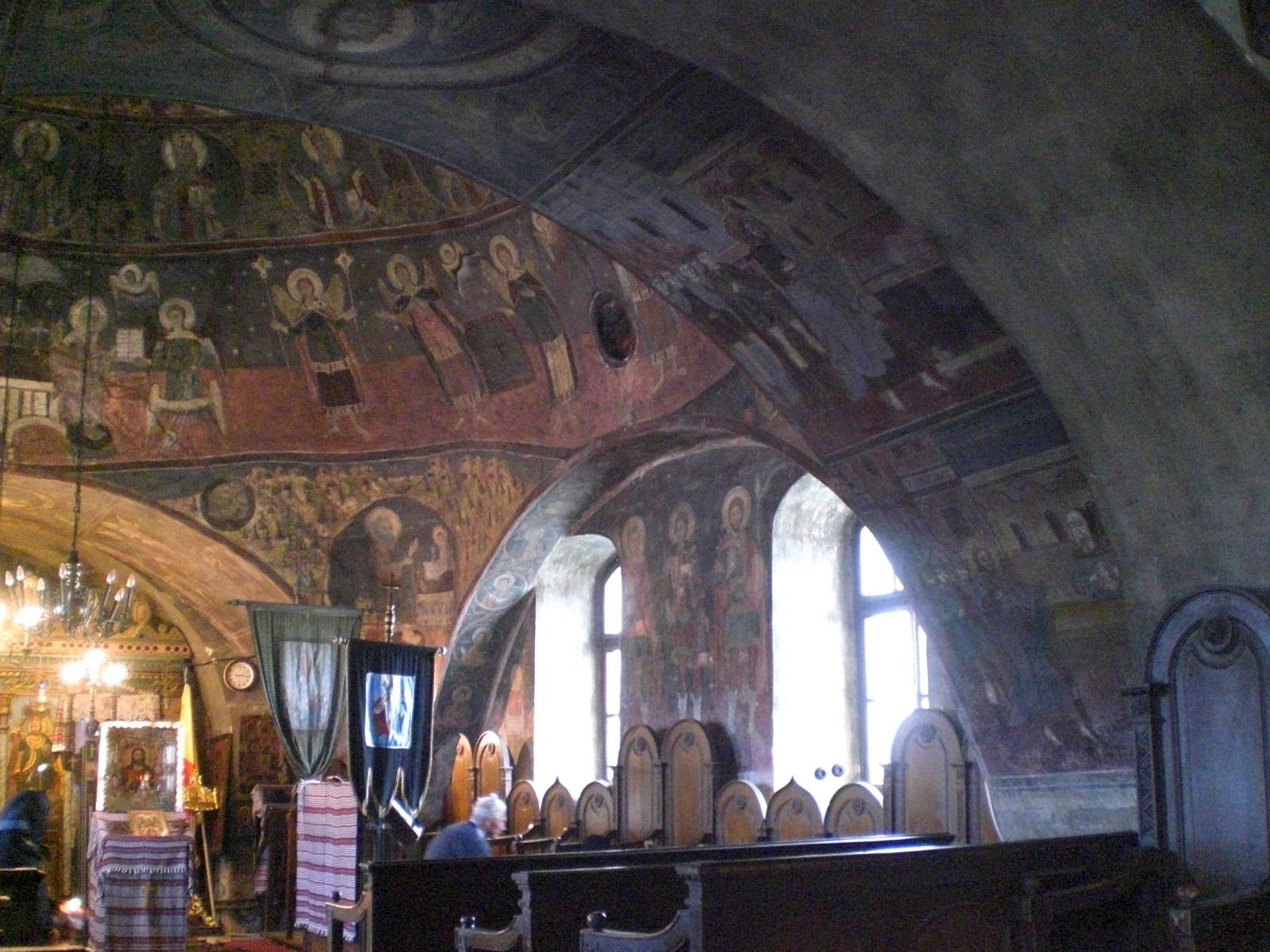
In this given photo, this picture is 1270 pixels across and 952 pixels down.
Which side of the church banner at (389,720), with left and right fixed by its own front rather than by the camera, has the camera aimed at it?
front

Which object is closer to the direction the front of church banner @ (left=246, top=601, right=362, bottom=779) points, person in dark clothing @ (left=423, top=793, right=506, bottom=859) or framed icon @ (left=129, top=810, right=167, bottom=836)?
the person in dark clothing

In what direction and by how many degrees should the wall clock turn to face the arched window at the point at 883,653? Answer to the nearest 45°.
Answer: approximately 45° to its left

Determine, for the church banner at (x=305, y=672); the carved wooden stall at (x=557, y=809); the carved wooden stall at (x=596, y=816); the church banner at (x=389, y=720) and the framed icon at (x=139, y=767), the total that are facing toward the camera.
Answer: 5

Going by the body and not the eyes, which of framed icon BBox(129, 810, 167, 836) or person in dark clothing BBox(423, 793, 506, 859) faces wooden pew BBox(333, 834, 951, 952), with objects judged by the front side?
the framed icon

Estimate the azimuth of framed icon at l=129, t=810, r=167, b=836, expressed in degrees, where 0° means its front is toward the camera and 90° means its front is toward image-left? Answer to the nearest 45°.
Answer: approximately 0°

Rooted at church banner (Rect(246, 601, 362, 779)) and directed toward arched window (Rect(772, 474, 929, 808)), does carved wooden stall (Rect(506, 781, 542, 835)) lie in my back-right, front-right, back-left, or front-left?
front-left

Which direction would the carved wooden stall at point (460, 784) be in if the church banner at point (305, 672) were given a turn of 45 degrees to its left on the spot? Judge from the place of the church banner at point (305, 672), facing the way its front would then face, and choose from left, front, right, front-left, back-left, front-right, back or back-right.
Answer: left

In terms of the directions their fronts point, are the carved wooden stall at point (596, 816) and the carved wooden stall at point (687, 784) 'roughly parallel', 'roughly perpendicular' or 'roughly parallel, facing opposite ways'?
roughly parallel

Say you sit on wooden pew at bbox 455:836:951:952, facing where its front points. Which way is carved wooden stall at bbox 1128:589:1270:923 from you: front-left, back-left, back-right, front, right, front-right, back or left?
back-right

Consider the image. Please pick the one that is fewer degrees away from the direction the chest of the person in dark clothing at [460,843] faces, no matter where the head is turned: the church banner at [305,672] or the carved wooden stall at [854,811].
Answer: the carved wooden stall

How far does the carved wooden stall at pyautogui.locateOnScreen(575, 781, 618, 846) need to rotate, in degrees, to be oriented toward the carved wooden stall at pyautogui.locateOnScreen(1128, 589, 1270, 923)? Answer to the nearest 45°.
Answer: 0° — it already faces it

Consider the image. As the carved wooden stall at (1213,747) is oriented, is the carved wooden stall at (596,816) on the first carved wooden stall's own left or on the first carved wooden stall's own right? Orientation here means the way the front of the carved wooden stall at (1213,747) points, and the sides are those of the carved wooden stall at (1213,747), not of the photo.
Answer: on the first carved wooden stall's own right

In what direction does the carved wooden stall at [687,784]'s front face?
toward the camera

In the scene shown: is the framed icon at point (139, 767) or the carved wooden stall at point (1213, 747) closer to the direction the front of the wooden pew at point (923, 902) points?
the framed icon

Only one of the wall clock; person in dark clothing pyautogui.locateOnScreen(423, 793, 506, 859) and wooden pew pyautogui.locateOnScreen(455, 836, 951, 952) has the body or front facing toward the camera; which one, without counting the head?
the wall clock

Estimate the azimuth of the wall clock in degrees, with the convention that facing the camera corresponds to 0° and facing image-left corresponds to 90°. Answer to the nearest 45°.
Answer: approximately 0°

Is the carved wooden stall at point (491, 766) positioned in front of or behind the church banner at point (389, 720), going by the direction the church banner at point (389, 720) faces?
behind

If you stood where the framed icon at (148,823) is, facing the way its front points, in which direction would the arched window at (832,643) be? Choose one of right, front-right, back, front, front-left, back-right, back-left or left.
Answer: front-left

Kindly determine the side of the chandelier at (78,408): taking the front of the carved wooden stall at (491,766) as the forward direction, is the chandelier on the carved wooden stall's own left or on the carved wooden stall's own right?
on the carved wooden stall's own right

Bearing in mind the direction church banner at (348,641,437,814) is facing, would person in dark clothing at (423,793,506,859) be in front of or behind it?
in front
